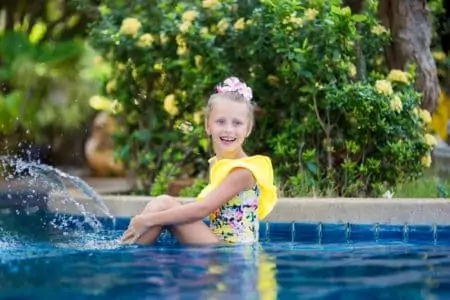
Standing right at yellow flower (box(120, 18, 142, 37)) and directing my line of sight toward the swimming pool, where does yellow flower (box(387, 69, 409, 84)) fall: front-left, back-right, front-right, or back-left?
front-left

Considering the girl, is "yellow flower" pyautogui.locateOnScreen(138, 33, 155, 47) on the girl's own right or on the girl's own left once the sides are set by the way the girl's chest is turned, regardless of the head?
on the girl's own right

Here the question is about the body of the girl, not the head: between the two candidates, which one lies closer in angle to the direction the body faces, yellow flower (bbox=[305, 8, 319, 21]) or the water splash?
the water splash

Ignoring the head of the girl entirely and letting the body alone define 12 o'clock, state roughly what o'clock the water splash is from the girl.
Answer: The water splash is roughly at 2 o'clock from the girl.

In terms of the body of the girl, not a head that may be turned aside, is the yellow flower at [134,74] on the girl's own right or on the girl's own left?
on the girl's own right

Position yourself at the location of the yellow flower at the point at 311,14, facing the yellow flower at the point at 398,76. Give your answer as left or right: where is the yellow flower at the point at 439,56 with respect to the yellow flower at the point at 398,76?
left
